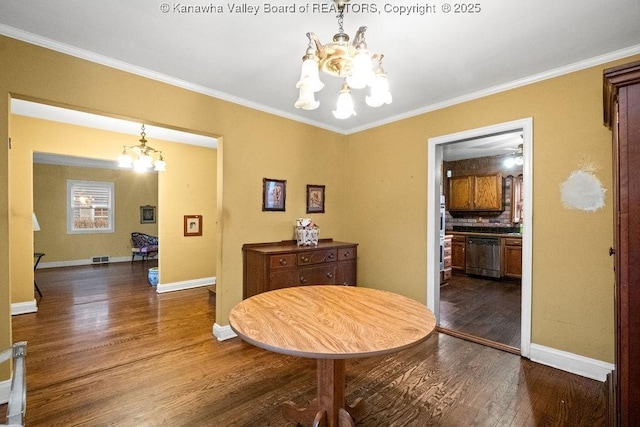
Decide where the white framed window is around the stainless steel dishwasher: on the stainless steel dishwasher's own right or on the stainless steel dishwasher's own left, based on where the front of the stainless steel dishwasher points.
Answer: on the stainless steel dishwasher's own right

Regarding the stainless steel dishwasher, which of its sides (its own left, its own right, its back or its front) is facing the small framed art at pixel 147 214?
right

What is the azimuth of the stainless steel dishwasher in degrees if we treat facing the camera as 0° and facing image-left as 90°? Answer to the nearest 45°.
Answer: approximately 0°

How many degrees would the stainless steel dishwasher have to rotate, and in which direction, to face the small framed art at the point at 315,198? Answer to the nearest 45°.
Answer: approximately 45° to its right

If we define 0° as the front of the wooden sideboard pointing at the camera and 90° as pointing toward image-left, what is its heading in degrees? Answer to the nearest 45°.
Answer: approximately 315°
